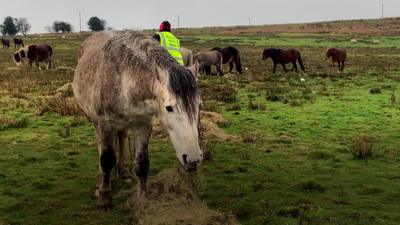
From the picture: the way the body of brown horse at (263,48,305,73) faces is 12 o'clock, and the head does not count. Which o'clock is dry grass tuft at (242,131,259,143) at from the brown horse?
The dry grass tuft is roughly at 9 o'clock from the brown horse.

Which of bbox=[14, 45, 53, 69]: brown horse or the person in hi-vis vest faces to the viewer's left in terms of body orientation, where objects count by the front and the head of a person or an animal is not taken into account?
the brown horse

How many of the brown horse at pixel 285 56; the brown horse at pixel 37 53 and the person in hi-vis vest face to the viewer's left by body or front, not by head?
2

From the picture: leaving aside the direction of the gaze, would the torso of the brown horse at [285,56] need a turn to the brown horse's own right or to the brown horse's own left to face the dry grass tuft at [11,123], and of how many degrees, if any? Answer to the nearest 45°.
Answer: approximately 90° to the brown horse's own left

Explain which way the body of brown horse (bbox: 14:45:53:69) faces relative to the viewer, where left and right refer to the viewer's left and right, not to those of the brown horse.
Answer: facing to the left of the viewer

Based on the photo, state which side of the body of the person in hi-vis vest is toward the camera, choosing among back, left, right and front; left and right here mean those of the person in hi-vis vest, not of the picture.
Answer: back

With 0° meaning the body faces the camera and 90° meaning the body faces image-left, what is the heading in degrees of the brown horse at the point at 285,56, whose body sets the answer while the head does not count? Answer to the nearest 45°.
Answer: approximately 90°

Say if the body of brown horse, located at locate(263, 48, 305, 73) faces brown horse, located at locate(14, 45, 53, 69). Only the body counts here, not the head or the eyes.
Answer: yes
